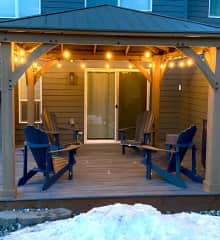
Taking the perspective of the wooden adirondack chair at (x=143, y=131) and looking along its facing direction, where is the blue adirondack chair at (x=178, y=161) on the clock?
The blue adirondack chair is roughly at 10 o'clock from the wooden adirondack chair.

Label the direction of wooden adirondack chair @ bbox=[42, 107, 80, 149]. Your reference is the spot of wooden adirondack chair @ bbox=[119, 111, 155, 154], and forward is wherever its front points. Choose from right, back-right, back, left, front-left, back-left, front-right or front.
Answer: front-right

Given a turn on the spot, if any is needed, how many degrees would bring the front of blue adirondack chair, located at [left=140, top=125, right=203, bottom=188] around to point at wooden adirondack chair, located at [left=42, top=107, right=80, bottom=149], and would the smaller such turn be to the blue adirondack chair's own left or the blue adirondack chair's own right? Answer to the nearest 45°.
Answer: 0° — it already faces it

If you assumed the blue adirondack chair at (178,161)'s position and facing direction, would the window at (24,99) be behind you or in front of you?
in front

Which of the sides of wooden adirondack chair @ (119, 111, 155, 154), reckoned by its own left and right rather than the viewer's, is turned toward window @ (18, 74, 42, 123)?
right

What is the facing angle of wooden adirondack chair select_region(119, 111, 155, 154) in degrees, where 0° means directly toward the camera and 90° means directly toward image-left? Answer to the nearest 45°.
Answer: approximately 45°

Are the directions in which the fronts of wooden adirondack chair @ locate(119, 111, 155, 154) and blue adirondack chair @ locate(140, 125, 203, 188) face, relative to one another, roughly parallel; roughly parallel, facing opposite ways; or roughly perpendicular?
roughly perpendicular

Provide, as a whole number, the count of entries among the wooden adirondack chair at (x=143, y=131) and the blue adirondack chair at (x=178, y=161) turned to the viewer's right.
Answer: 0
